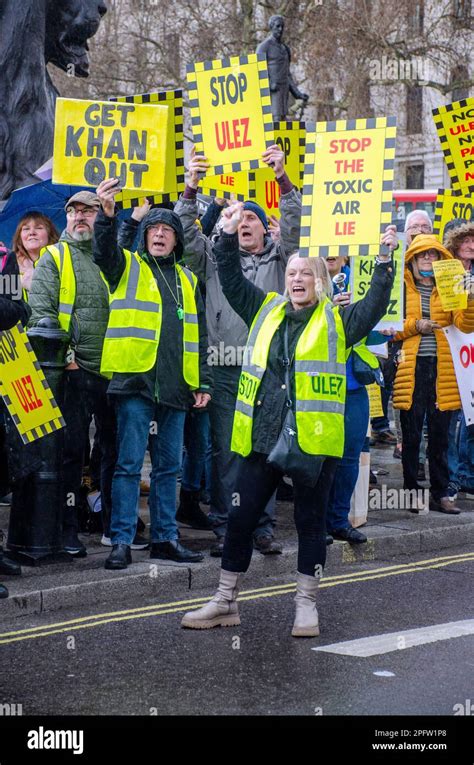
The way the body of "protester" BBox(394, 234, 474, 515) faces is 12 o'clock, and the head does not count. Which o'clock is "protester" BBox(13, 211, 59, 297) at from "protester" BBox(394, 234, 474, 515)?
"protester" BBox(13, 211, 59, 297) is roughly at 2 o'clock from "protester" BBox(394, 234, 474, 515).

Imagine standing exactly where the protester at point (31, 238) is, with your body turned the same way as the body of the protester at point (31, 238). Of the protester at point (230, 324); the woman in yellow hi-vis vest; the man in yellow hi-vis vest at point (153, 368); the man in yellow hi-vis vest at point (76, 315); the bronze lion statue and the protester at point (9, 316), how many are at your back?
1

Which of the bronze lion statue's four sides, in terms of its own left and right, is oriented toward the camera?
right

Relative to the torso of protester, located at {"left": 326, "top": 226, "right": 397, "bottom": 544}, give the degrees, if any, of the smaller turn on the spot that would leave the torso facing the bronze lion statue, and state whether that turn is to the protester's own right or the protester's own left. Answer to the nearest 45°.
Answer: approximately 180°

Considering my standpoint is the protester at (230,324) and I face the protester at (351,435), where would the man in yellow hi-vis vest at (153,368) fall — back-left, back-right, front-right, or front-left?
back-right

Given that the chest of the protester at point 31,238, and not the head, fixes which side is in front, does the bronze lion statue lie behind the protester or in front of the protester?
behind

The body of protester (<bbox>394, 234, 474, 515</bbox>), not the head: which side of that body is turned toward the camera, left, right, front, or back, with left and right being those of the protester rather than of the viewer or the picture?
front

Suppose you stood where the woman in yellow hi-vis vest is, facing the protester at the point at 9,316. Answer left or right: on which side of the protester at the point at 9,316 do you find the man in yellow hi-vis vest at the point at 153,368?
right

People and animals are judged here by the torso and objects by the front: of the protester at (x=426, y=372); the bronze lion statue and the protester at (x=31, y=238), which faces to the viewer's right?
the bronze lion statue

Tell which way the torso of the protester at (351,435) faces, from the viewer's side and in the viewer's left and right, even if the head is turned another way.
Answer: facing the viewer and to the right of the viewer

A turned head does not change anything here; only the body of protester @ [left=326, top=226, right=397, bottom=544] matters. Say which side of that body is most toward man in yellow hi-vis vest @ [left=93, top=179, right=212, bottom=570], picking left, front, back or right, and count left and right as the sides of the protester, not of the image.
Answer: right

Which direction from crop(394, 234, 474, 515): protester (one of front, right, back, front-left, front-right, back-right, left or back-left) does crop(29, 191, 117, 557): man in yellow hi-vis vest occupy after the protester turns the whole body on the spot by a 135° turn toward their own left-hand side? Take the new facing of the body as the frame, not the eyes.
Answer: back

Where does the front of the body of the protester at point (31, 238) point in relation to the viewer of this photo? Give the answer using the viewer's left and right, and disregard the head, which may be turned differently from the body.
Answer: facing the viewer

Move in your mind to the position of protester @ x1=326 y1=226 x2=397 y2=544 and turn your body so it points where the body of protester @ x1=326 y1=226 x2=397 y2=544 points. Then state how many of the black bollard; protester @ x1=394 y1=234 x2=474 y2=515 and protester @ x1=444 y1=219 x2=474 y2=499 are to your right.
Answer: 1

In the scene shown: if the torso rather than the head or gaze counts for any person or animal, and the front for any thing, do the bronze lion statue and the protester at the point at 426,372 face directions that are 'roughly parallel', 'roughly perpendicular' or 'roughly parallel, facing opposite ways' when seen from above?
roughly perpendicular
